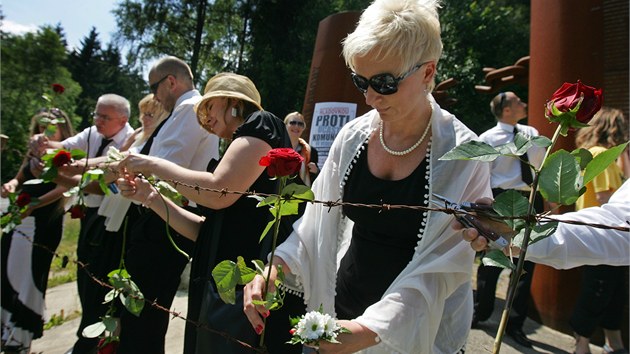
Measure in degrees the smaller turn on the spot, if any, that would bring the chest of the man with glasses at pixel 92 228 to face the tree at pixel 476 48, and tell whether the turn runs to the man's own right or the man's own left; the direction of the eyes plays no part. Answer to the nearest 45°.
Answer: approximately 180°

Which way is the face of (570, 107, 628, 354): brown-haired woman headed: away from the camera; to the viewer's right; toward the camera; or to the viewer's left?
away from the camera

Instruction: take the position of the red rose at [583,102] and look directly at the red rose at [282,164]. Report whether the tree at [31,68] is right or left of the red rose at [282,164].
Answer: right

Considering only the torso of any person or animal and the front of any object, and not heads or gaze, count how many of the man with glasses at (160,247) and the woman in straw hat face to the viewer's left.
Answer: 2

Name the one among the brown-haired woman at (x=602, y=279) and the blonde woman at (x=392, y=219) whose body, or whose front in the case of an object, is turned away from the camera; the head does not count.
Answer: the brown-haired woman at (x=602, y=279)

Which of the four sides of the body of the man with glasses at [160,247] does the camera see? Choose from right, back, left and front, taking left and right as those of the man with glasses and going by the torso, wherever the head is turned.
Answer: left

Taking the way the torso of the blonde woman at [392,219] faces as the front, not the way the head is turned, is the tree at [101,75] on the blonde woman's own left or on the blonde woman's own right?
on the blonde woman's own right

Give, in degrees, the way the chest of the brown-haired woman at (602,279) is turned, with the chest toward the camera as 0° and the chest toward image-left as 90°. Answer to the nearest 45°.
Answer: approximately 180°

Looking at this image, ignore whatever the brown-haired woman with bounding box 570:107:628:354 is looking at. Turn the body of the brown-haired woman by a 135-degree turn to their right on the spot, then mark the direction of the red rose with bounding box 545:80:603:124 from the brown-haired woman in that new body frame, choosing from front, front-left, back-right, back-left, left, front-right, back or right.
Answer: front-right

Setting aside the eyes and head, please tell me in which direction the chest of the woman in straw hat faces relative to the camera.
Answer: to the viewer's left

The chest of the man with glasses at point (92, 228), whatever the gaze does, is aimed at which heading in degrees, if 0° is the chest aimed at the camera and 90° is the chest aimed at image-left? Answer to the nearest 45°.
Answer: approximately 45°
